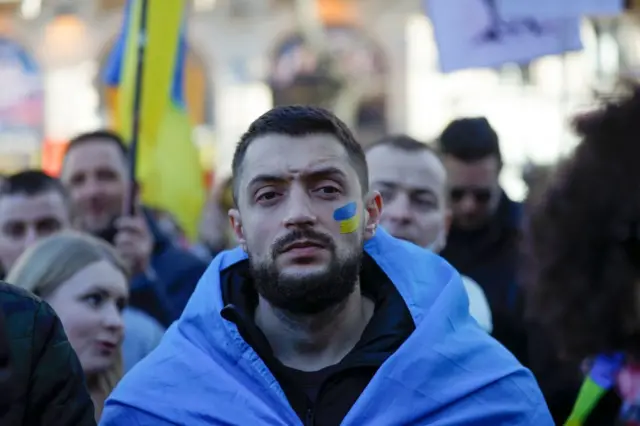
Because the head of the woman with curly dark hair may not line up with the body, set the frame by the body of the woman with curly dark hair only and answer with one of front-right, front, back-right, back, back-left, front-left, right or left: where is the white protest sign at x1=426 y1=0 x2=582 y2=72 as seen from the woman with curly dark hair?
front

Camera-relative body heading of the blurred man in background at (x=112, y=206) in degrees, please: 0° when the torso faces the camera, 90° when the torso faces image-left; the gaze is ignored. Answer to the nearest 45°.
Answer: approximately 0°

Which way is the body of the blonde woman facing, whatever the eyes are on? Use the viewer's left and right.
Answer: facing the viewer and to the right of the viewer

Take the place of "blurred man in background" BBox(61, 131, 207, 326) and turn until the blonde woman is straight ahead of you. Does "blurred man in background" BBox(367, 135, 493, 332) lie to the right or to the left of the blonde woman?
left

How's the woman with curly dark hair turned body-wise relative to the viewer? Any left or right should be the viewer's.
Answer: facing away from the viewer

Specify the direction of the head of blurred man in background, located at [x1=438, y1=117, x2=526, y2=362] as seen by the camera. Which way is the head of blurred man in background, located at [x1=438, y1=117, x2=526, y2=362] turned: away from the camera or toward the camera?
toward the camera

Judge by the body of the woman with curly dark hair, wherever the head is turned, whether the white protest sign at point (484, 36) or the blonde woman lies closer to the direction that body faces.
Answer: the white protest sign

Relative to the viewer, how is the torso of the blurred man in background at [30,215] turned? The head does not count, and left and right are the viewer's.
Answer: facing the viewer

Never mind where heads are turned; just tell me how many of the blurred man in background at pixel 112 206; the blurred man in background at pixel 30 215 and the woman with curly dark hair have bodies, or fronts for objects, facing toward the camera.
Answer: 2

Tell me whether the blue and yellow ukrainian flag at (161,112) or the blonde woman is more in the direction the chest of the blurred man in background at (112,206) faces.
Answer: the blonde woman

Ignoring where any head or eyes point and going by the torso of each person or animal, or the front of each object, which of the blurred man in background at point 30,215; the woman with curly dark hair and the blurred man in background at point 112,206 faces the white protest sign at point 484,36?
the woman with curly dark hair

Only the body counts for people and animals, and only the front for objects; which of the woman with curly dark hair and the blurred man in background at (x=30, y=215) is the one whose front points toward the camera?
the blurred man in background
